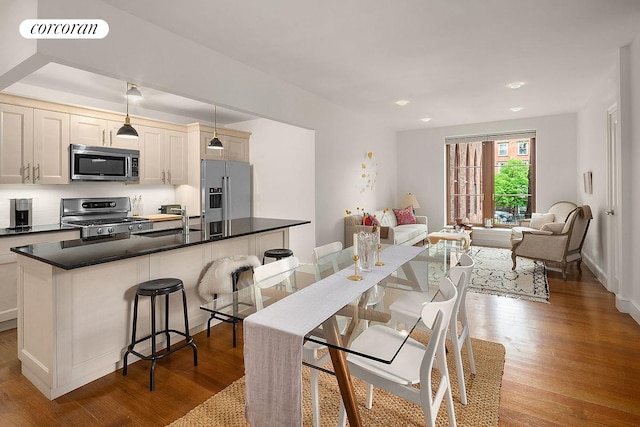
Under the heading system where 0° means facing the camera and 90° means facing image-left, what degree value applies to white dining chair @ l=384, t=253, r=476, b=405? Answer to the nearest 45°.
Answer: approximately 90°

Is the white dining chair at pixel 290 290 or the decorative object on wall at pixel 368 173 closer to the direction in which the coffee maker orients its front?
the white dining chair

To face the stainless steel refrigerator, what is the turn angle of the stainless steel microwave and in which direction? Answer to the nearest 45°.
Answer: approximately 45° to its left

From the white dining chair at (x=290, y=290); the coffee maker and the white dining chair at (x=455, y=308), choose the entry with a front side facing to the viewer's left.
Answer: the white dining chair at (x=455, y=308)

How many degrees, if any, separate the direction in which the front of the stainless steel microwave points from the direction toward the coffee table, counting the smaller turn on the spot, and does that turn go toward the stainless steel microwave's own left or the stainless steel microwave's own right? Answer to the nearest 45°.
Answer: approximately 45° to the stainless steel microwave's own left

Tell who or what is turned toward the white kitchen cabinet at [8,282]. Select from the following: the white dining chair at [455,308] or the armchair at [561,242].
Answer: the white dining chair

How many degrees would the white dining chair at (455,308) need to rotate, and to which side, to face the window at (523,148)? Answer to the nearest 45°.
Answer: approximately 90° to its right
